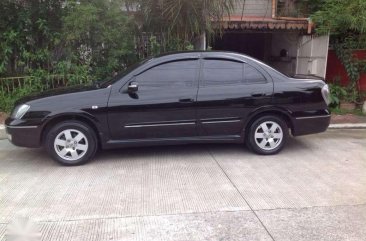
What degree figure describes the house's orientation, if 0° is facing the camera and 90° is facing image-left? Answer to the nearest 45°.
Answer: approximately 0°

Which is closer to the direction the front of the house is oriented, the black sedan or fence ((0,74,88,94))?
the black sedan

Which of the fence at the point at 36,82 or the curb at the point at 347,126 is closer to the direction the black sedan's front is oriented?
the fence

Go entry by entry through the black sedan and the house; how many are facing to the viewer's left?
1

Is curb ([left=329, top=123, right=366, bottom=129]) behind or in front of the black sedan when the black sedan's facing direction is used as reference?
behind

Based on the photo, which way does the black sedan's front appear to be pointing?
to the viewer's left

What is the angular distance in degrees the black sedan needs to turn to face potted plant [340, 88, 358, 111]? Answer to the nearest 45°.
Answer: approximately 135° to its right

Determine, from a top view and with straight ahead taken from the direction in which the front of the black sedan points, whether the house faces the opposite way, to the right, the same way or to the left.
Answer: to the left

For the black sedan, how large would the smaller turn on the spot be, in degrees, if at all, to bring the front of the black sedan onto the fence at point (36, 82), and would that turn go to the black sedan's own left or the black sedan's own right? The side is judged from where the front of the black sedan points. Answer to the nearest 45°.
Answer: approximately 45° to the black sedan's own right

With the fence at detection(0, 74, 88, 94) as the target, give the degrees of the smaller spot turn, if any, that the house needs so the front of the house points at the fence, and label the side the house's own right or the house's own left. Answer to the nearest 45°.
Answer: approximately 45° to the house's own right

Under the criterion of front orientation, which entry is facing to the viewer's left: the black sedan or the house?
the black sedan
